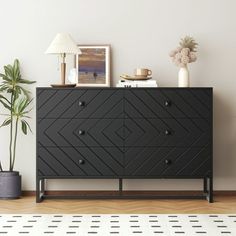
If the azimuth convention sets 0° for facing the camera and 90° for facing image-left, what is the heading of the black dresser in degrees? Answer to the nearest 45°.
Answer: approximately 0°

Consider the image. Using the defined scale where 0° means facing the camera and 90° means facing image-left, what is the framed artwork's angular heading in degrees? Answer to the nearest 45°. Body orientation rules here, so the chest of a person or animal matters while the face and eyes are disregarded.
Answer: approximately 0°

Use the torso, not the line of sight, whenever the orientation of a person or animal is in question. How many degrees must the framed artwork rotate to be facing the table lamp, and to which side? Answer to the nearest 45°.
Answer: approximately 45° to its right

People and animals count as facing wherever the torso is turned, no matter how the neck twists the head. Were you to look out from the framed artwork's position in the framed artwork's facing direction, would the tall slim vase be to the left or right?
on its left

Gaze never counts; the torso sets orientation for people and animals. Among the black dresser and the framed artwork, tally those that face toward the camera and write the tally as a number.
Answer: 2

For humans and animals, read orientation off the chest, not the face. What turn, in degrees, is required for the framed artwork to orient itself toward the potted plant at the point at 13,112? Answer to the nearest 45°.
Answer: approximately 90° to its right
